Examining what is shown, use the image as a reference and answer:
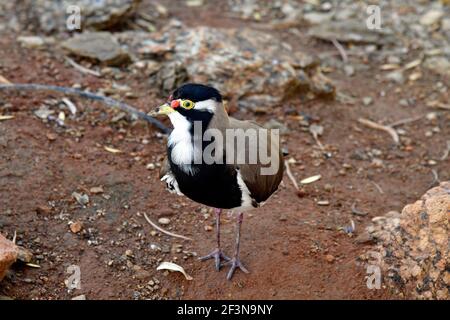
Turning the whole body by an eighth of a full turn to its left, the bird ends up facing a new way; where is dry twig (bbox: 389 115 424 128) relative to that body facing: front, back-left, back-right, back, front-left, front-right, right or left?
back-left

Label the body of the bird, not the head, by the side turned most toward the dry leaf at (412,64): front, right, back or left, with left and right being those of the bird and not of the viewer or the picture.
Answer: back

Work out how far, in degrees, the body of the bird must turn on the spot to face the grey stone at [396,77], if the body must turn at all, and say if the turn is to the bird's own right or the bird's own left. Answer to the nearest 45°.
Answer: approximately 180°

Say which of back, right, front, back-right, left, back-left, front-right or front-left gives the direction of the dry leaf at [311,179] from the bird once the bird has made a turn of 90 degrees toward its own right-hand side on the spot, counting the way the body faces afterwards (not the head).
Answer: right

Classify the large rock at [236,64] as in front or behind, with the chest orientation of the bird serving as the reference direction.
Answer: behind

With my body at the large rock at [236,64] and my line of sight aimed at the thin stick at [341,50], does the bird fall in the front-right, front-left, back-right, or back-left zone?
back-right

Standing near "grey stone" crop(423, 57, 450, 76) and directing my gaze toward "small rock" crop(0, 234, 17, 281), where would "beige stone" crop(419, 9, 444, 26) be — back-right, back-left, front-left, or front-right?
back-right

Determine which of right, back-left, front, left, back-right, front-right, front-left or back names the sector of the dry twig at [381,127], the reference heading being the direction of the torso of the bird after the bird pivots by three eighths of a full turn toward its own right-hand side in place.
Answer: front-right

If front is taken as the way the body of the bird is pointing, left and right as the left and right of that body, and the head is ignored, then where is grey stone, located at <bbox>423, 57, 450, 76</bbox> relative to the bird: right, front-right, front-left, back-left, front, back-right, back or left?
back

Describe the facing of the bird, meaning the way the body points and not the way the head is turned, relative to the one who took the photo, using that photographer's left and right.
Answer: facing the viewer and to the left of the viewer

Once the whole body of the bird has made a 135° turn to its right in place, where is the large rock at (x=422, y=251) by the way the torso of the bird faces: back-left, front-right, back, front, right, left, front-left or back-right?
right

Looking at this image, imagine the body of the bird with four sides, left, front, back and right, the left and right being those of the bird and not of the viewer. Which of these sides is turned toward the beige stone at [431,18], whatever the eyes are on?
back

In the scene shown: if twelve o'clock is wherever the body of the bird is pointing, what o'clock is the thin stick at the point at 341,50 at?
The thin stick is roughly at 5 o'clock from the bird.

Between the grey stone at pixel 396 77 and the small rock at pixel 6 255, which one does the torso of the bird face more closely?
the small rock

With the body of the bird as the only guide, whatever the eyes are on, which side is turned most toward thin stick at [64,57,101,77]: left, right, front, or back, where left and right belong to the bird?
right
